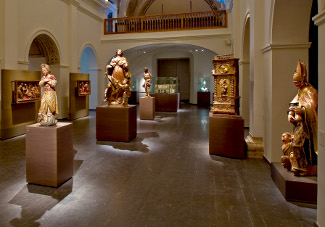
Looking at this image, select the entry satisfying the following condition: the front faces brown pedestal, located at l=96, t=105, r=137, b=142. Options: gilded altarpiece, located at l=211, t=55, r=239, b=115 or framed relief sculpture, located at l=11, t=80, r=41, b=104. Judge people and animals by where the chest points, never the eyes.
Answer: the framed relief sculpture

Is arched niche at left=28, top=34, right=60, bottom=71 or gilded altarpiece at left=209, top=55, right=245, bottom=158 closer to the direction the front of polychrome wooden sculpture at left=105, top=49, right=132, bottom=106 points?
the gilded altarpiece

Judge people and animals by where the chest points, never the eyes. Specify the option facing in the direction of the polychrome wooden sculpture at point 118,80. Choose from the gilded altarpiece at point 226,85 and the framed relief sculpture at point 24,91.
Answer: the framed relief sculpture

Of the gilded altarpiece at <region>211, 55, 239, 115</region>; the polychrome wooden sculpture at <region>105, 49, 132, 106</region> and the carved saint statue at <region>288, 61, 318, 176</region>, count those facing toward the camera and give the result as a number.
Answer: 2

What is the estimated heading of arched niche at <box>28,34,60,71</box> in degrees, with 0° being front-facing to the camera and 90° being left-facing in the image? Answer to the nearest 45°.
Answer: approximately 315°

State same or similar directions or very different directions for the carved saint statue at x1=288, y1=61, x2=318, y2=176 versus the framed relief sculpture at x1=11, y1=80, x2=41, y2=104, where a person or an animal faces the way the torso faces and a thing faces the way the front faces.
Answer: very different directions

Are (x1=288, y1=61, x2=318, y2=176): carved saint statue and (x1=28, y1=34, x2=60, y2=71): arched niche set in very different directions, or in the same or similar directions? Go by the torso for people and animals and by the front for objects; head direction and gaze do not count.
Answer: very different directions

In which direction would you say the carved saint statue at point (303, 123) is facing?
to the viewer's left
